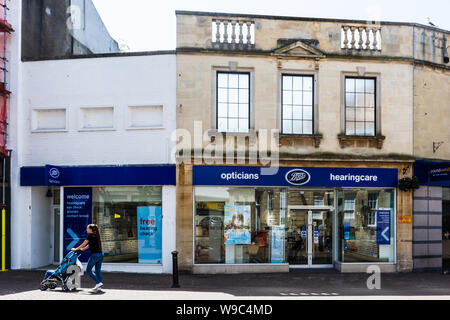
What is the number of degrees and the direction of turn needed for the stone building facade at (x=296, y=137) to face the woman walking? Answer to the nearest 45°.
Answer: approximately 45° to its right

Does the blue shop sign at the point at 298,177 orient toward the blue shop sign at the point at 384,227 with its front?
no

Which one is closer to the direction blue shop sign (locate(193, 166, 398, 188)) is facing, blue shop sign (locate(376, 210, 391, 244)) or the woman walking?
the woman walking

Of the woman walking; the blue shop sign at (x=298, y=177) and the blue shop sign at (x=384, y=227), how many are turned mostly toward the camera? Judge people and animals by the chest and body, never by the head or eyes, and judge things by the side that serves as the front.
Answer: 2

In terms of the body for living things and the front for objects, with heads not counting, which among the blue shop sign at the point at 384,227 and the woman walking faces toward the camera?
the blue shop sign

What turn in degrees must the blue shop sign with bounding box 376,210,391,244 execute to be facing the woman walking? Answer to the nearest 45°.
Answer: approximately 45° to its right

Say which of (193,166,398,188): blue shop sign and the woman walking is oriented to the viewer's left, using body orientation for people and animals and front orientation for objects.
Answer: the woman walking

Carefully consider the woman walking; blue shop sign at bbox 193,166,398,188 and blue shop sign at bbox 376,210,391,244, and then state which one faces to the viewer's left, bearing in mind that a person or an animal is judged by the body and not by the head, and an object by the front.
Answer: the woman walking

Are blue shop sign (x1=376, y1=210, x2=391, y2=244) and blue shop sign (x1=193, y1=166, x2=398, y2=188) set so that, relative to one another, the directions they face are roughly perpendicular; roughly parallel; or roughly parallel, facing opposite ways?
roughly parallel

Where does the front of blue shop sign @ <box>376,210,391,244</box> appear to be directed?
toward the camera

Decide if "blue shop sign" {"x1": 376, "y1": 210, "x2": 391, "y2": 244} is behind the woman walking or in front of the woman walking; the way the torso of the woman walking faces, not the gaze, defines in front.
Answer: behind

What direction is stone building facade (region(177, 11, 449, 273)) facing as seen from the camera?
toward the camera

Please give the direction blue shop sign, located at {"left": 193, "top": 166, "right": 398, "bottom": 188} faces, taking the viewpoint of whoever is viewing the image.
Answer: facing the viewer

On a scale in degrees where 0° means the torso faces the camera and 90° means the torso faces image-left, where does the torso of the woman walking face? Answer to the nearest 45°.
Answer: approximately 90°
